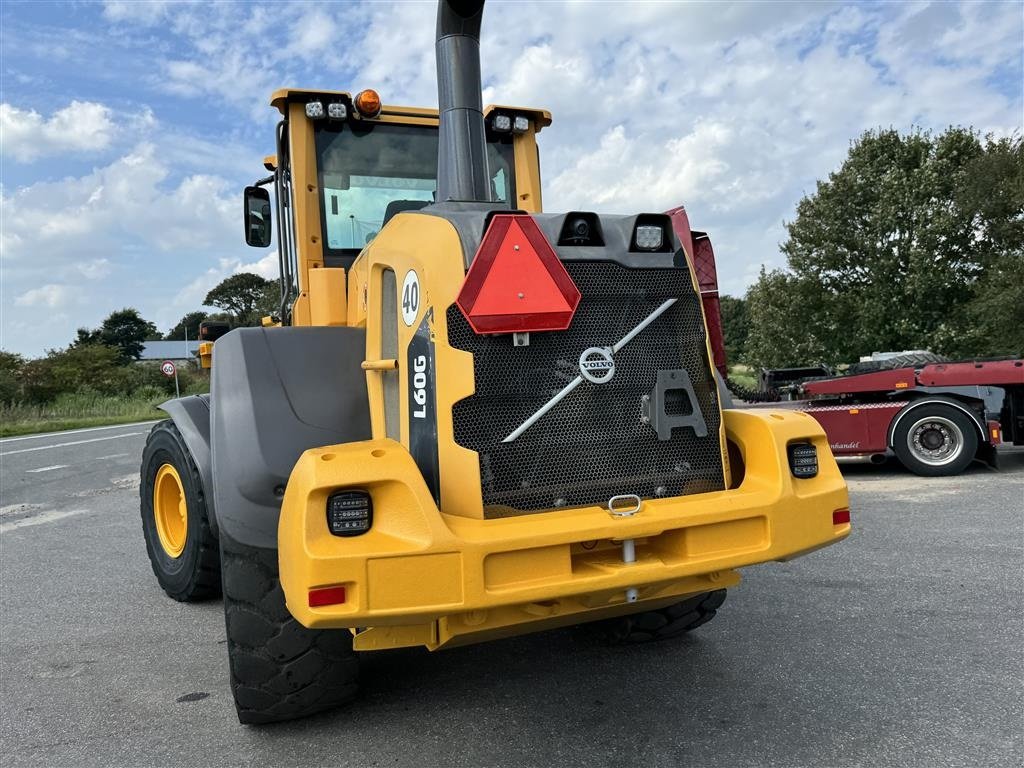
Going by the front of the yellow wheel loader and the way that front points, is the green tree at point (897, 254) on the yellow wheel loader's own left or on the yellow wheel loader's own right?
on the yellow wheel loader's own right

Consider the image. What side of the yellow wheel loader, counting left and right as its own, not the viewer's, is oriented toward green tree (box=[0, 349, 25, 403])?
front

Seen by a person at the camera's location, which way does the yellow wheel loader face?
facing away from the viewer and to the left of the viewer

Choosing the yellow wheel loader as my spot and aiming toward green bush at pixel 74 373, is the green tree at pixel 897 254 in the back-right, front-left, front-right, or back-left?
front-right

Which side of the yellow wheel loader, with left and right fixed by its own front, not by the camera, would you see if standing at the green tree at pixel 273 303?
front

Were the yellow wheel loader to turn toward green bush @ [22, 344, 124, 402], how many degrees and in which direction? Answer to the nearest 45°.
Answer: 0° — it already faces it

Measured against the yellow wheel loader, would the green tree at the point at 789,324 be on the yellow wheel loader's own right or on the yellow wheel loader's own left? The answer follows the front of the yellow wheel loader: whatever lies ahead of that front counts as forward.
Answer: on the yellow wheel loader's own right

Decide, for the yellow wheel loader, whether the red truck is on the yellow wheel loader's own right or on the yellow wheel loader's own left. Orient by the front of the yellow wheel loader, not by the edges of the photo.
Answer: on the yellow wheel loader's own right
